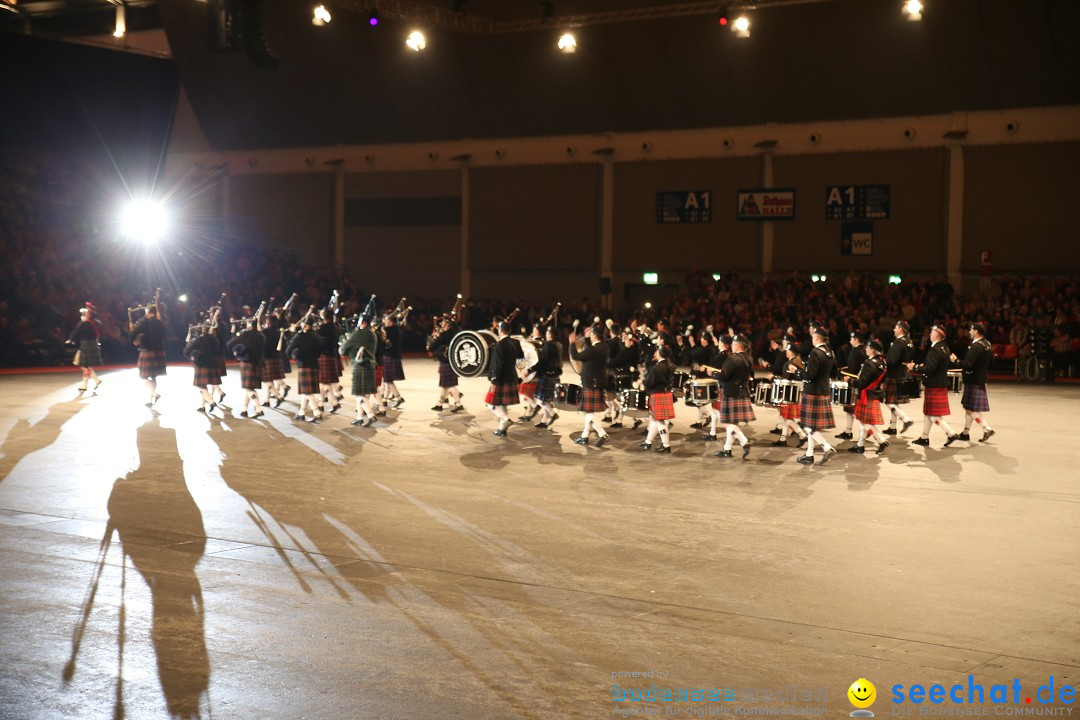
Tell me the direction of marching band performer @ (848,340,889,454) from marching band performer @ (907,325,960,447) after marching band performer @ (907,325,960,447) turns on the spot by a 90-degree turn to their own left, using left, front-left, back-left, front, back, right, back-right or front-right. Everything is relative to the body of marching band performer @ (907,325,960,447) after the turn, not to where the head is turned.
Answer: front-right

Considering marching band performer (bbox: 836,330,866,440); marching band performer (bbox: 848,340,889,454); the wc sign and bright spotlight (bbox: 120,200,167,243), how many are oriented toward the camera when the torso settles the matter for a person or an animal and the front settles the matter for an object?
2

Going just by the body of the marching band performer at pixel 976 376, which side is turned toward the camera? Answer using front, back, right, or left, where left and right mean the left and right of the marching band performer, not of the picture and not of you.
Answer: left

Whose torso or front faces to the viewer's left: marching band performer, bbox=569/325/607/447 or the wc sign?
the marching band performer

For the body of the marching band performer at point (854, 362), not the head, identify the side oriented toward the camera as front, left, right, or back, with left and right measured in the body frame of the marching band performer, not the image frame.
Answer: left

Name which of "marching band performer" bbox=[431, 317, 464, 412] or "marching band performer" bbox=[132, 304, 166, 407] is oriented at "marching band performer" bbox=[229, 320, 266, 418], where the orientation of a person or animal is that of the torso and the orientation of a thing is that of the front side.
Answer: "marching band performer" bbox=[431, 317, 464, 412]

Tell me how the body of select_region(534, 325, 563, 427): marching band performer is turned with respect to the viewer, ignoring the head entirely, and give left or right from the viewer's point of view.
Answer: facing to the left of the viewer

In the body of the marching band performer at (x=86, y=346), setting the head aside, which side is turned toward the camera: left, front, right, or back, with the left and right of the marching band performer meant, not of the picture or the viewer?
left

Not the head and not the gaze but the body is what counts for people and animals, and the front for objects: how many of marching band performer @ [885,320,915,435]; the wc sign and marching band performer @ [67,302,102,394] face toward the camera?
1

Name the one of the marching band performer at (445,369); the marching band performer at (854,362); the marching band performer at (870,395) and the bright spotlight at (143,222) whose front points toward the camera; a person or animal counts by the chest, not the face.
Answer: the bright spotlight

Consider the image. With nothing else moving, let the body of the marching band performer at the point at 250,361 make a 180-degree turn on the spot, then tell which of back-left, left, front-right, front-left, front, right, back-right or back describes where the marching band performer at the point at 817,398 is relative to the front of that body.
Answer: front

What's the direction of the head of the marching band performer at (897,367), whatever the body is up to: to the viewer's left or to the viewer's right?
to the viewer's left

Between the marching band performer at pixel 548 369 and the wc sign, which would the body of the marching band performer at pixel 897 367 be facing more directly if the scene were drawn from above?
the marching band performer
